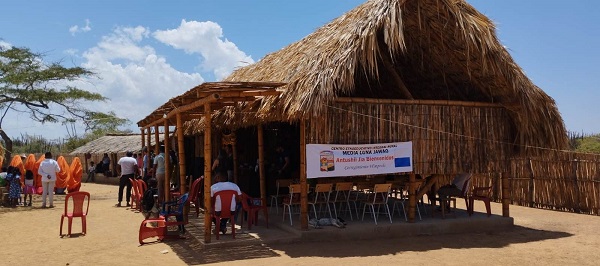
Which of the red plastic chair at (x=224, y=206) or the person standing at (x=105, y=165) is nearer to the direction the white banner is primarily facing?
the red plastic chair

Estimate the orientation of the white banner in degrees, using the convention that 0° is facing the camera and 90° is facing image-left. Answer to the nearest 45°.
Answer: approximately 0°

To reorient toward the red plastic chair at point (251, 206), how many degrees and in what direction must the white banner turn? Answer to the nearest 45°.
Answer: approximately 90° to its right

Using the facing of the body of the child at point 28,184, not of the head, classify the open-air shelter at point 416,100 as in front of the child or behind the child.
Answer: behind
